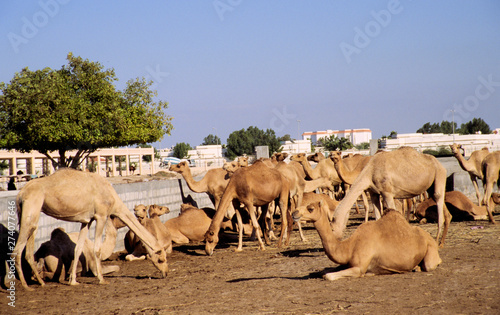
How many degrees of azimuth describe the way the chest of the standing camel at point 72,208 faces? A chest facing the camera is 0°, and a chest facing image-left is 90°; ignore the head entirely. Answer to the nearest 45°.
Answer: approximately 270°

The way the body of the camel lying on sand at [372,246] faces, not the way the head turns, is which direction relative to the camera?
to the viewer's left

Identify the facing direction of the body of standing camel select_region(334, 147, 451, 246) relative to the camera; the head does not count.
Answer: to the viewer's left

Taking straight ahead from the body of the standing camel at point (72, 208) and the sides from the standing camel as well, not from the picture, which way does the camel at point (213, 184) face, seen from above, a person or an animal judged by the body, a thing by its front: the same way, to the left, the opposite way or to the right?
the opposite way

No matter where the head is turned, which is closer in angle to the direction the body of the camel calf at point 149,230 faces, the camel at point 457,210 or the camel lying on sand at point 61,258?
the camel lying on sand

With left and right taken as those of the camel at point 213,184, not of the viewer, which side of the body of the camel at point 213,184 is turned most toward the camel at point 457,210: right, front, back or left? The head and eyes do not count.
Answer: back

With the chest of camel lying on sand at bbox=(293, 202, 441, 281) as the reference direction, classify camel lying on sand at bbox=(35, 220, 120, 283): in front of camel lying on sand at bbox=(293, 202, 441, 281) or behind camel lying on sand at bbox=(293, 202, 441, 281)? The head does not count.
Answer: in front
